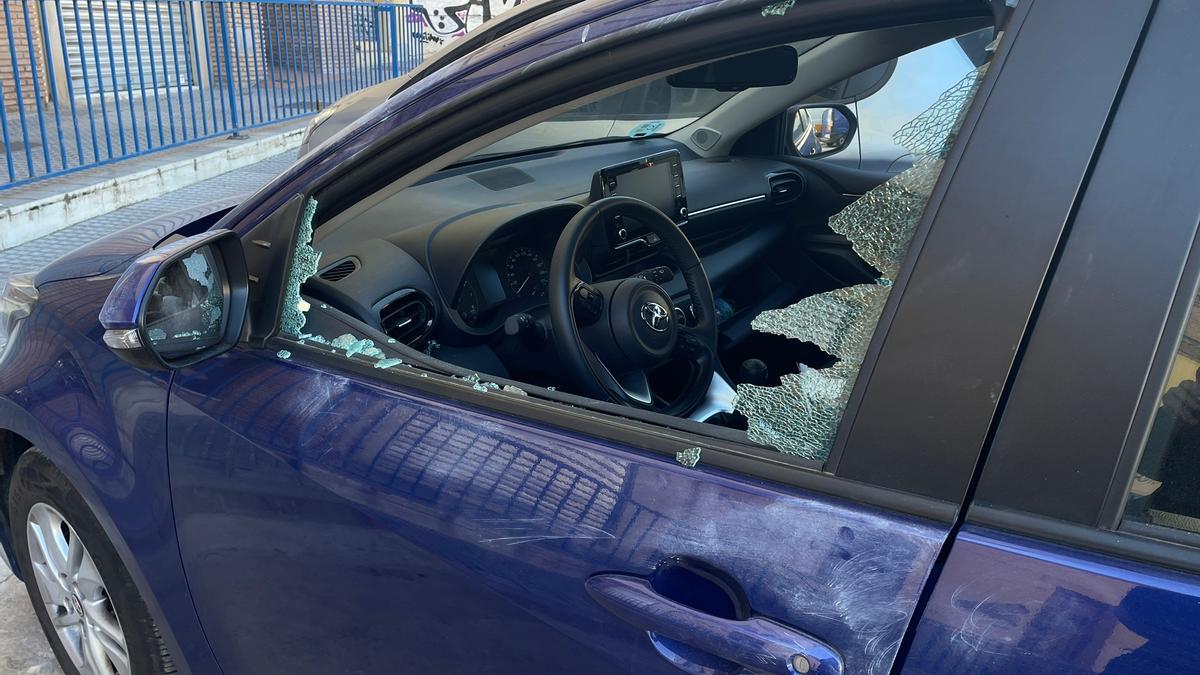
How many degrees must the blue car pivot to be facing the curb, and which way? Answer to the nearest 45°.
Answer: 0° — it already faces it

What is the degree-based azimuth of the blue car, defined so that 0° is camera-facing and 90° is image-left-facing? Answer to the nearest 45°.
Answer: approximately 135°
